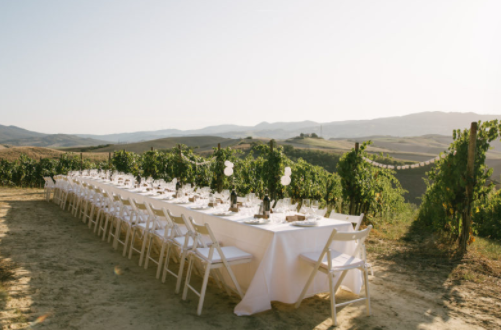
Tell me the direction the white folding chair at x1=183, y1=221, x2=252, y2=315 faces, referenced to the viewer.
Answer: facing away from the viewer and to the right of the viewer

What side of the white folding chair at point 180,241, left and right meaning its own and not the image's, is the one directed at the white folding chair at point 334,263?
right

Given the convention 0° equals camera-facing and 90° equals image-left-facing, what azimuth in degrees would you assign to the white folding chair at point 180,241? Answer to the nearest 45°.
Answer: approximately 225°

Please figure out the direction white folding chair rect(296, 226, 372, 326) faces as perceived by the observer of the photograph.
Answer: facing away from the viewer and to the left of the viewer

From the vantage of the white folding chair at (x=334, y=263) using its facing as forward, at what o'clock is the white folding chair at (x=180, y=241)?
the white folding chair at (x=180, y=241) is roughly at 11 o'clock from the white folding chair at (x=334, y=263).

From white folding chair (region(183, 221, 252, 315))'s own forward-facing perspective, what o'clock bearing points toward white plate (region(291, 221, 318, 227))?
The white plate is roughly at 1 o'clock from the white folding chair.

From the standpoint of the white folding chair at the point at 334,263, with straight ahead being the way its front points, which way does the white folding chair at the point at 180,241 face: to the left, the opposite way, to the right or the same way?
to the right
